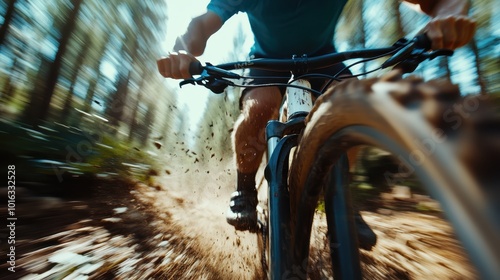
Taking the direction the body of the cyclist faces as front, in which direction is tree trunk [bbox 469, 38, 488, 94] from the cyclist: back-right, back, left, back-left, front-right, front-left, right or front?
back-left

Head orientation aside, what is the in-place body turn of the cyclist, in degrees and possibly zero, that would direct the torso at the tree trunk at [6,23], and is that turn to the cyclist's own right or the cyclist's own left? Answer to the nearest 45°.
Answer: approximately 90° to the cyclist's own right

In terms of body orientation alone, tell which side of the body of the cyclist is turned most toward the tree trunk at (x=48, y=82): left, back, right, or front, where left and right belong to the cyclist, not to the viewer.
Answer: right

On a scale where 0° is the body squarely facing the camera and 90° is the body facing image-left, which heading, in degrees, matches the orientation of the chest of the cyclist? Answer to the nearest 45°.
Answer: approximately 0°
